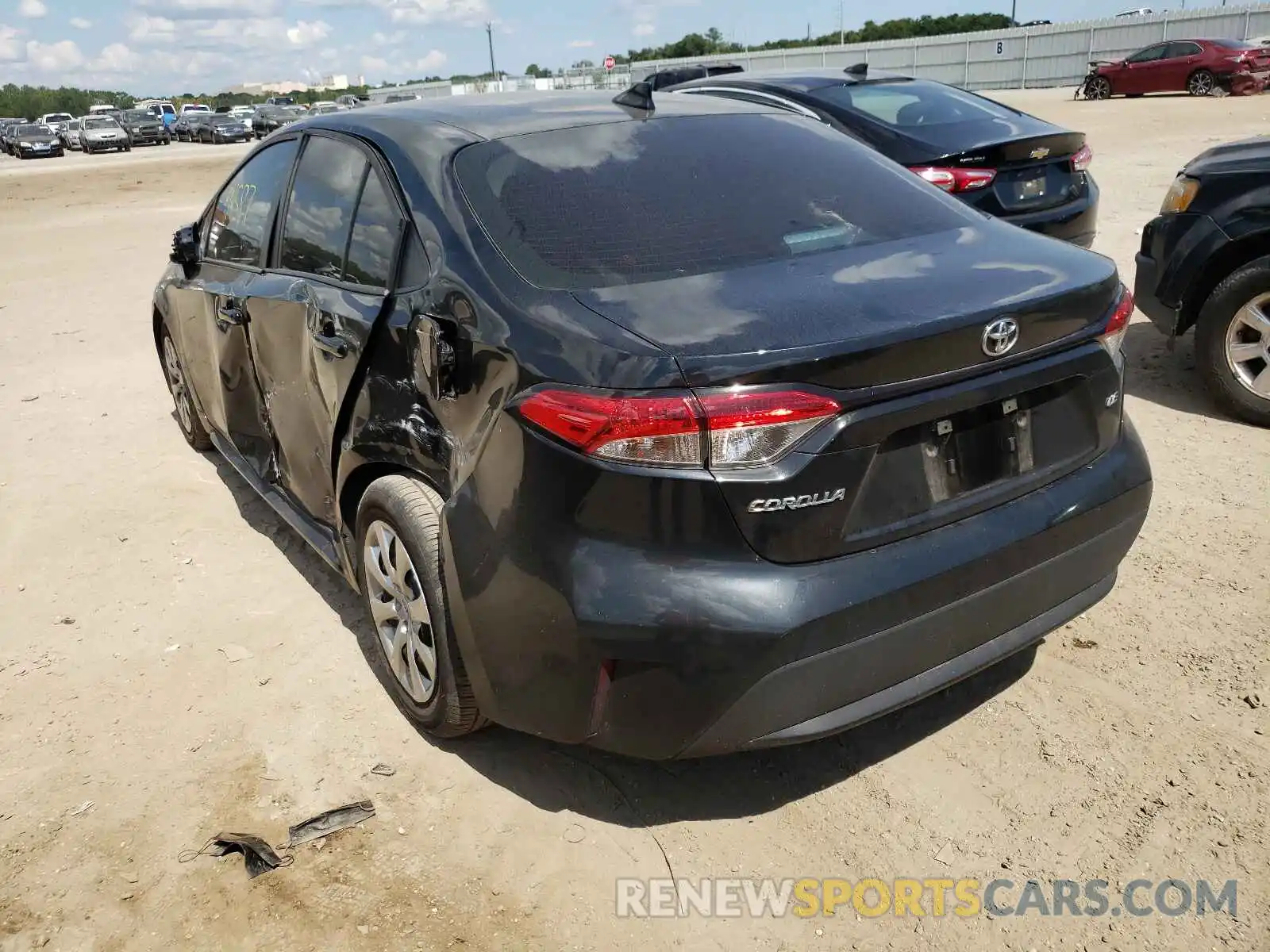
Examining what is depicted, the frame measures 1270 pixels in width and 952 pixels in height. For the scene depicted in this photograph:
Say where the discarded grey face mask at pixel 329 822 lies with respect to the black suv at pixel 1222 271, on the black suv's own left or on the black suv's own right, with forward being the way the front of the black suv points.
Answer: on the black suv's own left

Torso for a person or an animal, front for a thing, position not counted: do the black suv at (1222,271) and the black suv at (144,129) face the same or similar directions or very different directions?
very different directions

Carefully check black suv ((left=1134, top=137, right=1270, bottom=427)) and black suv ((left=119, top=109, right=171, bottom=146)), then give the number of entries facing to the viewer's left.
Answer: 1

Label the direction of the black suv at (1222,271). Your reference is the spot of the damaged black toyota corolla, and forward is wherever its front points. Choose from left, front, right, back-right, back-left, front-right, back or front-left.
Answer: right

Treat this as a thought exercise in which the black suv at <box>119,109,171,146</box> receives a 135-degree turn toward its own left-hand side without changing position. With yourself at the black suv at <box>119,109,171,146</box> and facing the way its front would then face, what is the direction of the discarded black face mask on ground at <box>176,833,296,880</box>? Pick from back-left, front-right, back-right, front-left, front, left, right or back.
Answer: back

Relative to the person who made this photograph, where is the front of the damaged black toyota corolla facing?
facing away from the viewer and to the left of the viewer

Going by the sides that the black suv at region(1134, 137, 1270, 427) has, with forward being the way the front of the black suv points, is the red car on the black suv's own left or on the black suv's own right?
on the black suv's own right

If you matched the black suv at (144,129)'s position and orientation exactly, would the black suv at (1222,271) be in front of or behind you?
in front

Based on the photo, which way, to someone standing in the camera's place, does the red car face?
facing away from the viewer and to the left of the viewer

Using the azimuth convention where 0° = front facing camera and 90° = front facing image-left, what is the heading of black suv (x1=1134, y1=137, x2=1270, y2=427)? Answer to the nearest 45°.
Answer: approximately 90°
